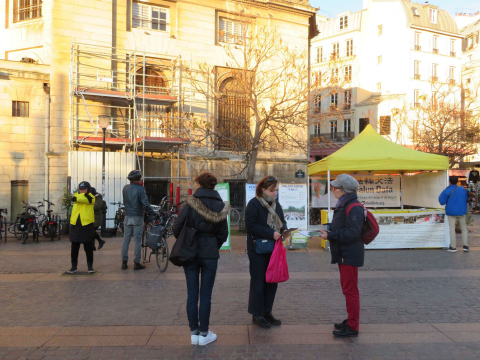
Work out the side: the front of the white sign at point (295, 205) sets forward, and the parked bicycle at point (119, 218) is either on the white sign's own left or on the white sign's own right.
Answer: on the white sign's own right

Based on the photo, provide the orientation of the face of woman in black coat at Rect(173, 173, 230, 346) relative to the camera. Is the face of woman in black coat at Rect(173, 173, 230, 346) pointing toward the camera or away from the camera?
away from the camera

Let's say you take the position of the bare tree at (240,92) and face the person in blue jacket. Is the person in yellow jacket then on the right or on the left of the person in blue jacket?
right

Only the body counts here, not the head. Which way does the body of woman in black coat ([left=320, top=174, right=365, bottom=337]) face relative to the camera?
to the viewer's left

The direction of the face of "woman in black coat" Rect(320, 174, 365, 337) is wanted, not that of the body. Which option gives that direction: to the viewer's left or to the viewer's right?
to the viewer's left

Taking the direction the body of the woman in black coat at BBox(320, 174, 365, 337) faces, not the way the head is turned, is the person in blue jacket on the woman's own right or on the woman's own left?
on the woman's own right

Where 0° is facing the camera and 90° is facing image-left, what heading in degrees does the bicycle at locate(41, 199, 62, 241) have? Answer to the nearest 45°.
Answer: approximately 180°

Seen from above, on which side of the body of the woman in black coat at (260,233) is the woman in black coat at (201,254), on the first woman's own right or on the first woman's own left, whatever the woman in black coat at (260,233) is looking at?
on the first woman's own right

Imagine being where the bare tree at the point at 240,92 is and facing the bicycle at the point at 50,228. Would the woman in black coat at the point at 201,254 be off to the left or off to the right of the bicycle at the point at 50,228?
left
